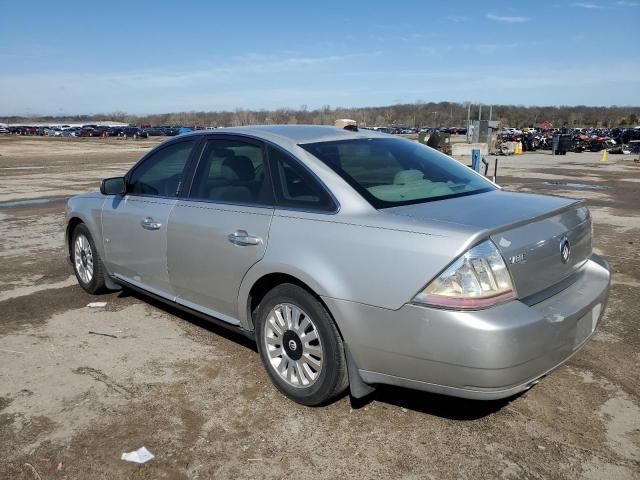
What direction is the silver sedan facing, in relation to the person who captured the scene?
facing away from the viewer and to the left of the viewer
